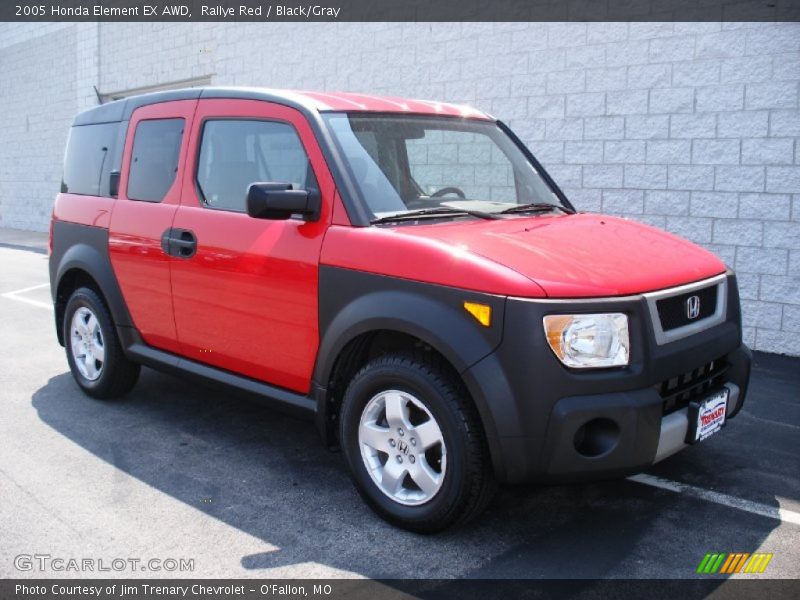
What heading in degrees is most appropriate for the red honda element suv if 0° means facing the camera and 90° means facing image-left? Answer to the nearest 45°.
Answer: approximately 315°
